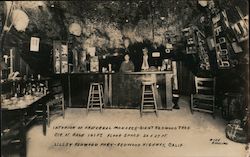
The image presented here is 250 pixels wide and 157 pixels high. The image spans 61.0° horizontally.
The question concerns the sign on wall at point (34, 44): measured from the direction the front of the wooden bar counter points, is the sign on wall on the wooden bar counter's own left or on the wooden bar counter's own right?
on the wooden bar counter's own right

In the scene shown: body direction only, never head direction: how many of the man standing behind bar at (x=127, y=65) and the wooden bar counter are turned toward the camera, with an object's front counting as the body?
2

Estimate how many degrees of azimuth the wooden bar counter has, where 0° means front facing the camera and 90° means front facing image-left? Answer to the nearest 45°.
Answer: approximately 0°

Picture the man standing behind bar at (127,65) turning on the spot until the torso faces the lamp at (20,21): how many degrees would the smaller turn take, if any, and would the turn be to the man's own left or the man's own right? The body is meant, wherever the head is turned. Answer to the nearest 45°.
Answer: approximately 90° to the man's own right

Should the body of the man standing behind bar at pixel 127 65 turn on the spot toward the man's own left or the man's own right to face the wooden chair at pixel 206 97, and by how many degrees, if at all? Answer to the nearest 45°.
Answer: approximately 90° to the man's own left
